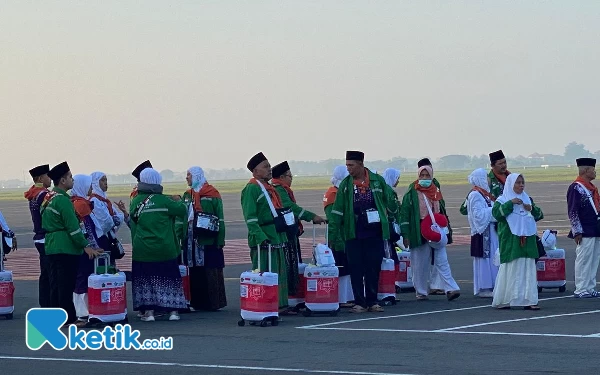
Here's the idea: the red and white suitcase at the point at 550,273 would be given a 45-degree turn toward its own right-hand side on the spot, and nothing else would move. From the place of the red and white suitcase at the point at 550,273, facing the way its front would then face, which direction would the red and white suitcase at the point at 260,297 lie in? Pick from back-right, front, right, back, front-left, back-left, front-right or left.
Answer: front

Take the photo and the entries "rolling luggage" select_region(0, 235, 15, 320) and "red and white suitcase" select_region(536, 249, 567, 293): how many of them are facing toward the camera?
2

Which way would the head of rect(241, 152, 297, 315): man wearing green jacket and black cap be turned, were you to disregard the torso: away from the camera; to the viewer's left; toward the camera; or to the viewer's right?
to the viewer's right

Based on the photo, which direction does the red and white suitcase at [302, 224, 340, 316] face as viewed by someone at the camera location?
facing the viewer

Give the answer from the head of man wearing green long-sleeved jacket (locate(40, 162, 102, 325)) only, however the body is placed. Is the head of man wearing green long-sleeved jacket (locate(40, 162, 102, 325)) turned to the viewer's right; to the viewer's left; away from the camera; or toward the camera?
to the viewer's right

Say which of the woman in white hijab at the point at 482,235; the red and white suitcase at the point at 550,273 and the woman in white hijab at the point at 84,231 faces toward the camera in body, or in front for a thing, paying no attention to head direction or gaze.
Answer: the red and white suitcase

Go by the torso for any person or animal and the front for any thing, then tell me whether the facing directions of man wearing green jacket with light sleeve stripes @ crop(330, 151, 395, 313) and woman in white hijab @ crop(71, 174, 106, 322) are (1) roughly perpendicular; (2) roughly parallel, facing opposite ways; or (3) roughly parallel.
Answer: roughly perpendicular

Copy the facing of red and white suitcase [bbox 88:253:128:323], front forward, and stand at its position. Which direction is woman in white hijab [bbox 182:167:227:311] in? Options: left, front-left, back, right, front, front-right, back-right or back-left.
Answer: back-left

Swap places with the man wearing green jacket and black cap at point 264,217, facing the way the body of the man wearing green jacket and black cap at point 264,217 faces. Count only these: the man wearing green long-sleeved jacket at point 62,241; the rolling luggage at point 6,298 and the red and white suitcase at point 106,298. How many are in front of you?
0

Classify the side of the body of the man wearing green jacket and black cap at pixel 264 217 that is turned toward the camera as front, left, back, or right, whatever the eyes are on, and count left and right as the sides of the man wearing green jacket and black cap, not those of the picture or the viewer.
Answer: right

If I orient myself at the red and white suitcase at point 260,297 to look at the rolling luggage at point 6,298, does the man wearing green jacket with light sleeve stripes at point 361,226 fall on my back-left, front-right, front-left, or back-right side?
back-right

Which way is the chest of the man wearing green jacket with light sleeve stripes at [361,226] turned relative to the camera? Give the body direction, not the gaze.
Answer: toward the camera

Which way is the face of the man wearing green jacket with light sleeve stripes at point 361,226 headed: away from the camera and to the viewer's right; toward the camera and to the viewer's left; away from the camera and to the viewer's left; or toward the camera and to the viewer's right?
toward the camera and to the viewer's left

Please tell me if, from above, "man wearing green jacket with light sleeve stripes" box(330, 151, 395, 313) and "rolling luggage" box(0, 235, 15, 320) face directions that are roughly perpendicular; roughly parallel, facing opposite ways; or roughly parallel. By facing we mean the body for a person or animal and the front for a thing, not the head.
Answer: roughly parallel

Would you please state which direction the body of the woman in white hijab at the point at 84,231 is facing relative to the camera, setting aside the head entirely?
to the viewer's right

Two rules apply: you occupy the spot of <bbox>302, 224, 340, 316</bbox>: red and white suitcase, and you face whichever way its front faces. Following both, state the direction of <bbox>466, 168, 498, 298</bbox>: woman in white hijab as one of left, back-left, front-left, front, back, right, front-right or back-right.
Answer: back-left

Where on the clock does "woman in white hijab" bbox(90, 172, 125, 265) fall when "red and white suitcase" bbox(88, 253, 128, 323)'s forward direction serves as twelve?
The woman in white hijab is roughly at 6 o'clock from the red and white suitcase.
